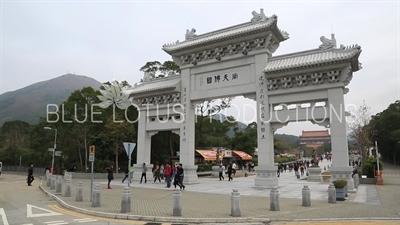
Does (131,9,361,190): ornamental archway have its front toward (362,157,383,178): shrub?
no

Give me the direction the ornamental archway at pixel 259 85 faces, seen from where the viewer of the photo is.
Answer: facing the viewer and to the left of the viewer

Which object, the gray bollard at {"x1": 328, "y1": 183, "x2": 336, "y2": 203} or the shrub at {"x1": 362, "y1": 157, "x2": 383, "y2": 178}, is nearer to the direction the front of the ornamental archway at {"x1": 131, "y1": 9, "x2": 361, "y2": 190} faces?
the gray bollard

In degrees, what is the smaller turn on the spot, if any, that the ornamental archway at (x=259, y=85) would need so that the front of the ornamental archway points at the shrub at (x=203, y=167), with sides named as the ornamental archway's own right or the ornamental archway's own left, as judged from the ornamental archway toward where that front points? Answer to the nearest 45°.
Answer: approximately 135° to the ornamental archway's own right

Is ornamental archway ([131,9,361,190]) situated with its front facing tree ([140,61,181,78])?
no

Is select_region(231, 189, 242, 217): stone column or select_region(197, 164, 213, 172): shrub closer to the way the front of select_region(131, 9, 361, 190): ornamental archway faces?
the stone column

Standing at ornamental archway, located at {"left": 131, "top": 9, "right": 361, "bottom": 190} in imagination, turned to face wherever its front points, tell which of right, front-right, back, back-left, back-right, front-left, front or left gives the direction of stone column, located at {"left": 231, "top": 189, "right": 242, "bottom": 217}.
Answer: front-left

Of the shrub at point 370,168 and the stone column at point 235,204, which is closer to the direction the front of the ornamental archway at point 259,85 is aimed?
the stone column
